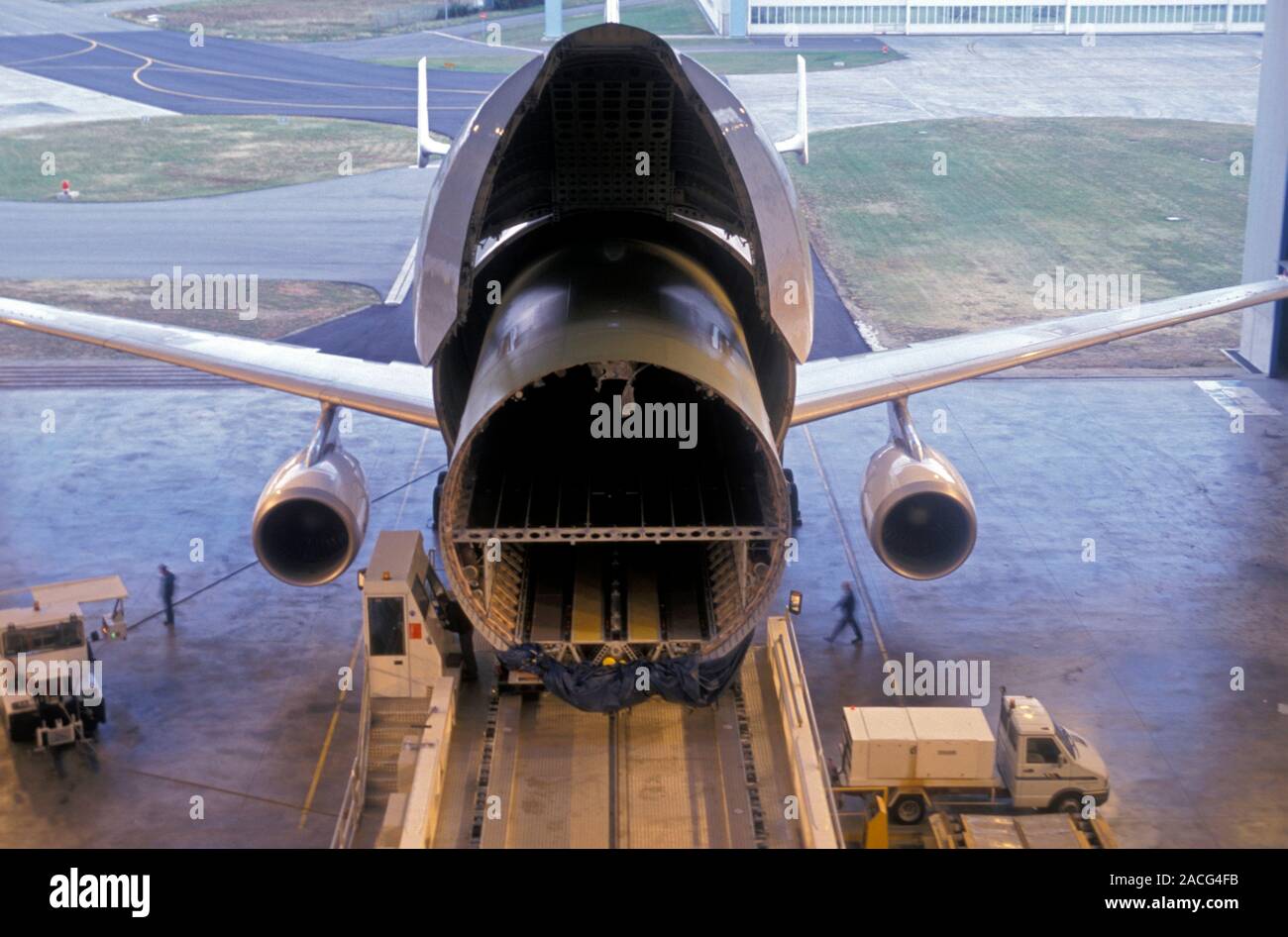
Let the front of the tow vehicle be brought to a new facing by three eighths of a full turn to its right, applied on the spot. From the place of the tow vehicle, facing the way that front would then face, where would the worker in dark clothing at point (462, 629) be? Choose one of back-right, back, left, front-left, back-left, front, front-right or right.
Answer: back

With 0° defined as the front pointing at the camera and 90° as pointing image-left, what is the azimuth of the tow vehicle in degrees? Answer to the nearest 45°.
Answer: approximately 0°

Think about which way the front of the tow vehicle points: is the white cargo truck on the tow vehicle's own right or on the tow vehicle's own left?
on the tow vehicle's own left

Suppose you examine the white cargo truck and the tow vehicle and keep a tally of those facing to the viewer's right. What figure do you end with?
1

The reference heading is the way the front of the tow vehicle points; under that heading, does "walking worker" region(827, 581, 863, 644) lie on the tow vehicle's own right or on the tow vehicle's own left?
on the tow vehicle's own left

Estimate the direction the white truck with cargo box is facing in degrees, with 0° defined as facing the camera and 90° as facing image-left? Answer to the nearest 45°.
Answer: approximately 270°

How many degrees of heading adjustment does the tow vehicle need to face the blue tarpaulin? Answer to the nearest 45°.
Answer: approximately 45° to its left

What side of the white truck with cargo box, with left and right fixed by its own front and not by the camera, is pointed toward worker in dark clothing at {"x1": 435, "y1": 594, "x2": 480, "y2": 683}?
back

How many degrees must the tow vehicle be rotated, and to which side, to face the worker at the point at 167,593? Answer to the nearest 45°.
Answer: approximately 135° to its left
